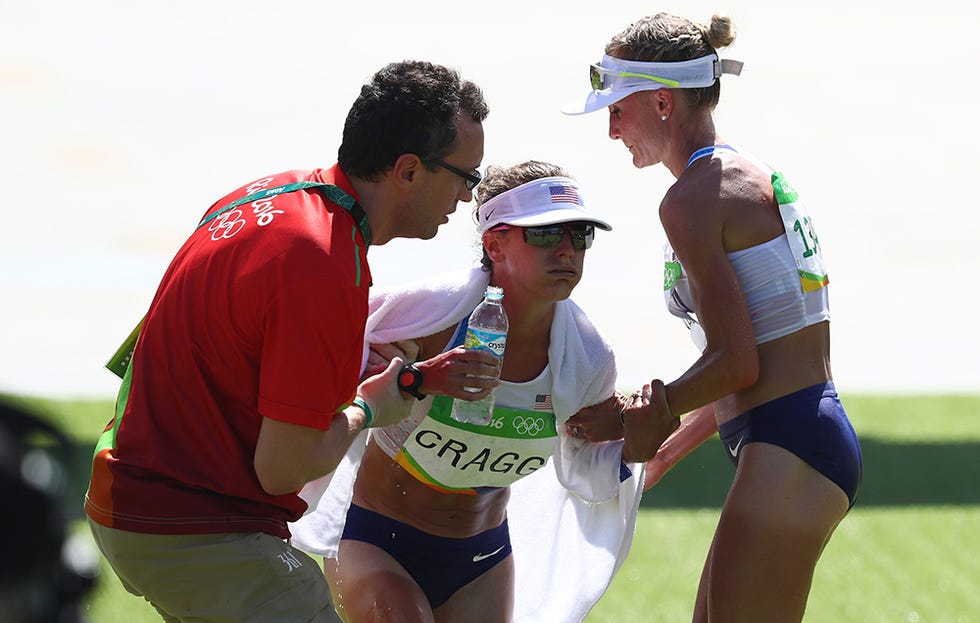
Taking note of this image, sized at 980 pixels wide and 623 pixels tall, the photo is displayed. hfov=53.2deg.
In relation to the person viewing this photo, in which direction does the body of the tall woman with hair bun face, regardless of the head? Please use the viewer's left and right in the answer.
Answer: facing to the left of the viewer

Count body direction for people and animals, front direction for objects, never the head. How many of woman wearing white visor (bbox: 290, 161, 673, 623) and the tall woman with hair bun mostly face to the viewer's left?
1

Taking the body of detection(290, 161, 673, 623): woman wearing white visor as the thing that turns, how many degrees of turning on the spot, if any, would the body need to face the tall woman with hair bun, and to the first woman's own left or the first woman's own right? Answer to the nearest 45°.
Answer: approximately 45° to the first woman's own left

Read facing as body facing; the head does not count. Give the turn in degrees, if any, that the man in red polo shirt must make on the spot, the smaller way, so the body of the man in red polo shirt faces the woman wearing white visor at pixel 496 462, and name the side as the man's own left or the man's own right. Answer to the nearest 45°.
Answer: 0° — they already face them

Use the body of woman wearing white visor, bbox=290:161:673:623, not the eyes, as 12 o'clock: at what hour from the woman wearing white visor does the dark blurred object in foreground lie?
The dark blurred object in foreground is roughly at 2 o'clock from the woman wearing white visor.

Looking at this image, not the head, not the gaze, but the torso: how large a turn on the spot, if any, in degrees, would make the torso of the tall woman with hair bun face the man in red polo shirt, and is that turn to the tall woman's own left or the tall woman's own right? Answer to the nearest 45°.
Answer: approximately 45° to the tall woman's own left

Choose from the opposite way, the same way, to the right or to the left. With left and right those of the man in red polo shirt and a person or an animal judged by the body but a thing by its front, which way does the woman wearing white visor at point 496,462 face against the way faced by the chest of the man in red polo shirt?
to the right

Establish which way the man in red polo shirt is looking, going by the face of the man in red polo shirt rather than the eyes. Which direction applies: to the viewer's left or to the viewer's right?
to the viewer's right

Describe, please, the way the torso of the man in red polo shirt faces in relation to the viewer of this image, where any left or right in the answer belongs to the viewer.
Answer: facing away from the viewer and to the right of the viewer

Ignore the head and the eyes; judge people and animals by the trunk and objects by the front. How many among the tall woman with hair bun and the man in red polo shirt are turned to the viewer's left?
1

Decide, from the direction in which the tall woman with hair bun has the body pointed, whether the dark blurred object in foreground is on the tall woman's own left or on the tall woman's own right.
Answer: on the tall woman's own left

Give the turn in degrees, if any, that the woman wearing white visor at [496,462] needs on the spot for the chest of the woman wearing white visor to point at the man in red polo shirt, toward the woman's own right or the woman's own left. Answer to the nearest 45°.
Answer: approximately 90° to the woman's own right
